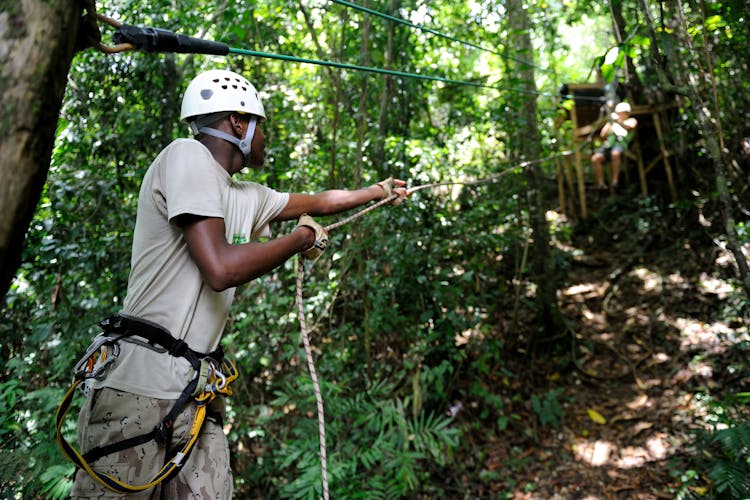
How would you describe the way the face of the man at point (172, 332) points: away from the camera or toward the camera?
away from the camera

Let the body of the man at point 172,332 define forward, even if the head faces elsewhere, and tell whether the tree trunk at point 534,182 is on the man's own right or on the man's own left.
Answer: on the man's own left

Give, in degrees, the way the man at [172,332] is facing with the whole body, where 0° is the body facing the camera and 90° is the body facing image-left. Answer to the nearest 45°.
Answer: approximately 270°
